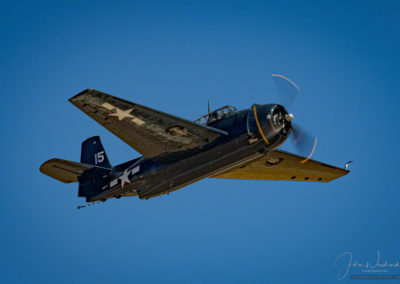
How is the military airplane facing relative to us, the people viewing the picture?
facing the viewer and to the right of the viewer
